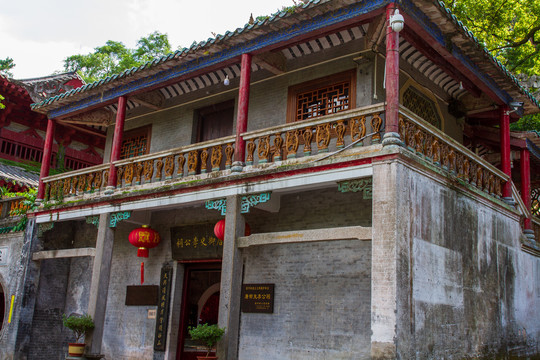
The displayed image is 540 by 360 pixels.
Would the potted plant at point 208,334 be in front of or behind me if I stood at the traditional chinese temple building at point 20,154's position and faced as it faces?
in front

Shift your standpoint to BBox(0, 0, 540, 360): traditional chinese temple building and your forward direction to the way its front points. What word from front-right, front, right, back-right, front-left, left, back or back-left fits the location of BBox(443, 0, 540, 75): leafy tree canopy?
back

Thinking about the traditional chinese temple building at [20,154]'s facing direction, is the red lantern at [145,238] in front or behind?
in front

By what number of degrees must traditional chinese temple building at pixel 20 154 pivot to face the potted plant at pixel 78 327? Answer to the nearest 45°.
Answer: approximately 45° to its right

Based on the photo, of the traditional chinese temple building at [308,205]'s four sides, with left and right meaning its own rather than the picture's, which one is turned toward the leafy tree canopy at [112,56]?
right

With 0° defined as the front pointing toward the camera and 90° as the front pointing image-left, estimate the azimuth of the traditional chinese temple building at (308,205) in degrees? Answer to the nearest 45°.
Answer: approximately 45°

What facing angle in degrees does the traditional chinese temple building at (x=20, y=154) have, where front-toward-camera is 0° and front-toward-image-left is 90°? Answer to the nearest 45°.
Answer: approximately 315°

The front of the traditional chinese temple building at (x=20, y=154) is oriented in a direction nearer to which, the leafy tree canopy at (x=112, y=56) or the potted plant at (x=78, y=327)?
the potted plant
